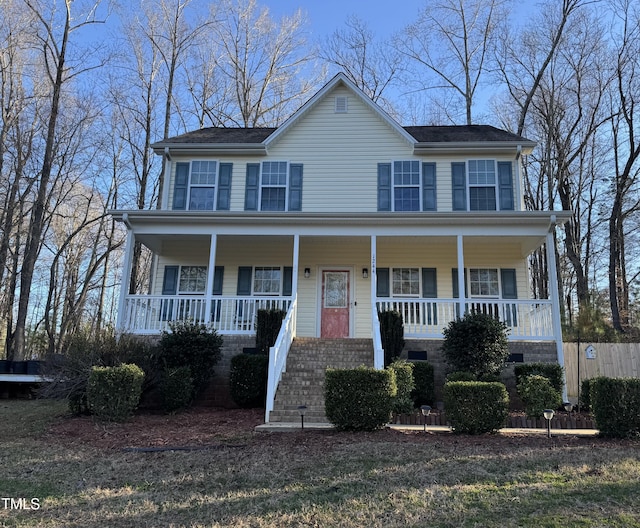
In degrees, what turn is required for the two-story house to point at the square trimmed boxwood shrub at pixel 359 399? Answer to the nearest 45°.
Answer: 0° — it already faces it

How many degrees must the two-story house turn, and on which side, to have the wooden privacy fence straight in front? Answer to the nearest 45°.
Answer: approximately 90° to its left

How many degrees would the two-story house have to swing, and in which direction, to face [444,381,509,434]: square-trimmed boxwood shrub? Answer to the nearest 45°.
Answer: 0° — it already faces it

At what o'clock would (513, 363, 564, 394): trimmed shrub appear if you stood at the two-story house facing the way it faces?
The trimmed shrub is roughly at 10 o'clock from the two-story house.

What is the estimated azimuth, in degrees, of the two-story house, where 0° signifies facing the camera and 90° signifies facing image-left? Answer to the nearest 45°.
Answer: approximately 0°

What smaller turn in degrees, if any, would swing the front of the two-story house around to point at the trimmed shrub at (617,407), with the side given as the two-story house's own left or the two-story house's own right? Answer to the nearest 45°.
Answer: approximately 45° to the two-story house's own left

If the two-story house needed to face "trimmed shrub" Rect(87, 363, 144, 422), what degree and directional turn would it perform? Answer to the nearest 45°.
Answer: approximately 45° to its right

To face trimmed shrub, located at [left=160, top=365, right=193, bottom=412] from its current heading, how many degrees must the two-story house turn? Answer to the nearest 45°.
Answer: approximately 45° to its right
